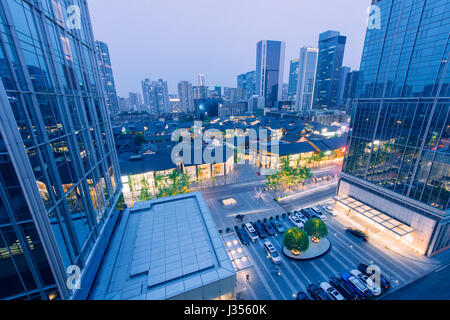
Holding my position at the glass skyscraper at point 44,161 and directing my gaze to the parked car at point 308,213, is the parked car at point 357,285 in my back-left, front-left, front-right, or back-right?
front-right

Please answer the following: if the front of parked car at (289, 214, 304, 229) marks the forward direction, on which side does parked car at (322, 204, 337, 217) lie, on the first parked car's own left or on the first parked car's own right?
on the first parked car's own left

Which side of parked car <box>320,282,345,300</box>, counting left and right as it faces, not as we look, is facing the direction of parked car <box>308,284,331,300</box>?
left

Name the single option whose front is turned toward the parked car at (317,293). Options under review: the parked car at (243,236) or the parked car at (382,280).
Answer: the parked car at (243,236)

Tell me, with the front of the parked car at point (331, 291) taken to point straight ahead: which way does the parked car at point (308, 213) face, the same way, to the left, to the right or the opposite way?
the opposite way

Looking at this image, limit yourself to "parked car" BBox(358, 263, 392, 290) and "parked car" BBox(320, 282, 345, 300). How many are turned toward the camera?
0

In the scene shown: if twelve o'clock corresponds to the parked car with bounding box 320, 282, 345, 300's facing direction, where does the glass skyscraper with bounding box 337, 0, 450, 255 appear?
The glass skyscraper is roughly at 2 o'clock from the parked car.

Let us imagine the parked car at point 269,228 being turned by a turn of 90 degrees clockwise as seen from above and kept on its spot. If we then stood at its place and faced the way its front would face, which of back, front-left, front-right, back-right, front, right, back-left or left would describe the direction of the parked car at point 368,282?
left

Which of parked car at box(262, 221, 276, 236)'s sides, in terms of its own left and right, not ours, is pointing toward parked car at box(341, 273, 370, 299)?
front

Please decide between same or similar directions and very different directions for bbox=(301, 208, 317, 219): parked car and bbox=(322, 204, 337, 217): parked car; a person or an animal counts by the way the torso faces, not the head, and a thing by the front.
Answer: same or similar directions

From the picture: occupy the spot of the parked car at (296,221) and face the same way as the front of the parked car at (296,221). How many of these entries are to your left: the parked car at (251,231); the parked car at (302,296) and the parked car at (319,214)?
1

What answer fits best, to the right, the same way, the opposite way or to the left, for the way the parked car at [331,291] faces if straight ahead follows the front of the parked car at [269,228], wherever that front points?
the opposite way

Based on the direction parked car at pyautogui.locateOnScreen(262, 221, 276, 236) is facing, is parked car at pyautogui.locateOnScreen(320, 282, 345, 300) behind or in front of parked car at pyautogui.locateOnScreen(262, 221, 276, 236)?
in front
